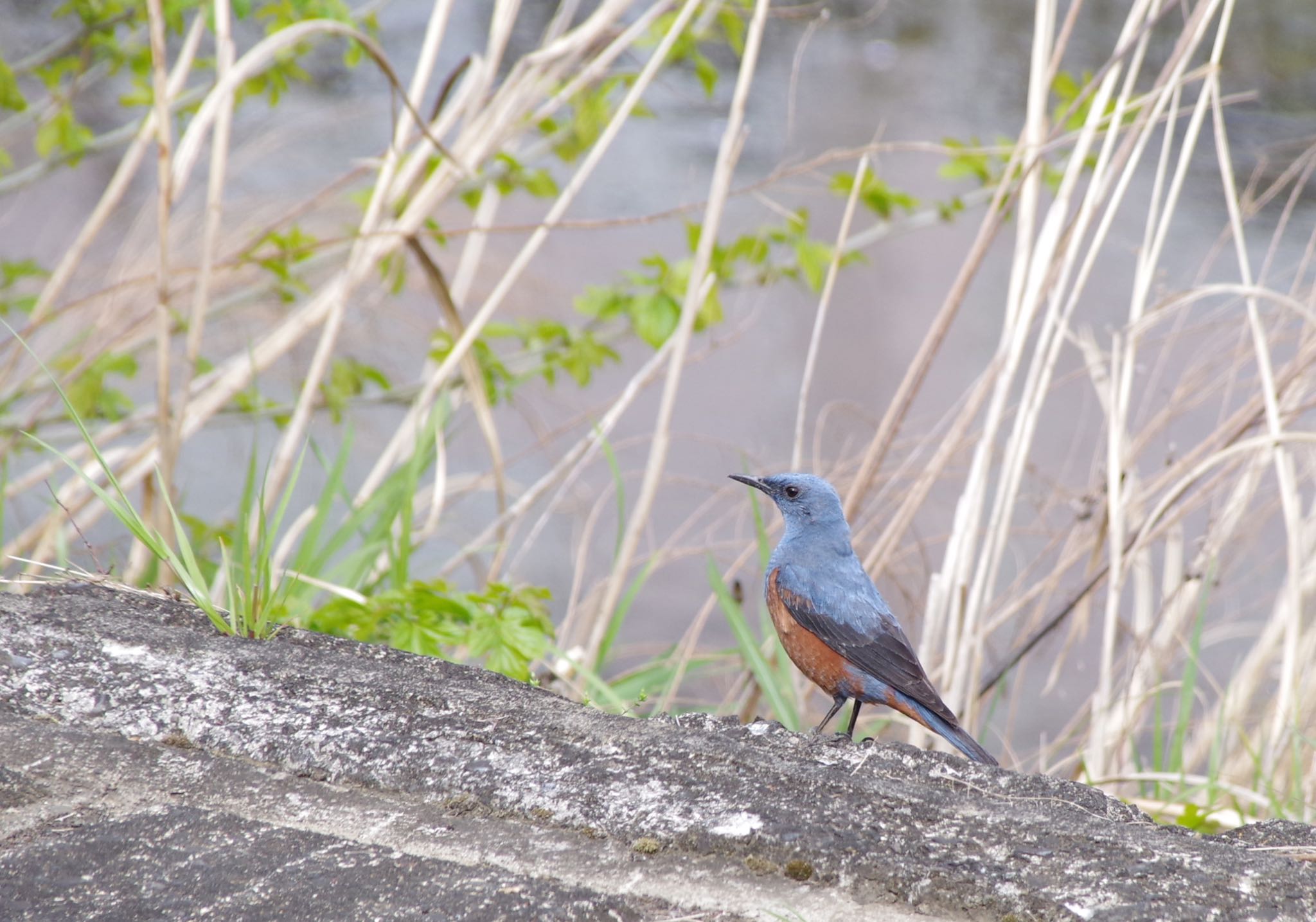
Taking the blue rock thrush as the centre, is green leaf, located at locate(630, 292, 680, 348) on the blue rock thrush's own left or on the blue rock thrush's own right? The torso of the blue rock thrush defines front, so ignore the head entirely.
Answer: on the blue rock thrush's own right

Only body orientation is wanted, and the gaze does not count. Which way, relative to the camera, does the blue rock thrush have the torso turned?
to the viewer's left

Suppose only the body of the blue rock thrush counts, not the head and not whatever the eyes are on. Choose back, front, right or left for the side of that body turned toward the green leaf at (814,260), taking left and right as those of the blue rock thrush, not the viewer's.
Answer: right

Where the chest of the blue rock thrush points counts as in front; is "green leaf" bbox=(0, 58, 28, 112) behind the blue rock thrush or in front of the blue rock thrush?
in front

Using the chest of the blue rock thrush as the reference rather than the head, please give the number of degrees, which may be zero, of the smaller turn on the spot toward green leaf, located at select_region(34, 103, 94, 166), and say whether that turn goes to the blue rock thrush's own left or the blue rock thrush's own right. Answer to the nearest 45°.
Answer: approximately 45° to the blue rock thrush's own right

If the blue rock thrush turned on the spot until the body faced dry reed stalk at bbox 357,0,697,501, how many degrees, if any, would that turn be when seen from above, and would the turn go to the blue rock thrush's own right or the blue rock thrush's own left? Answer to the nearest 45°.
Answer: approximately 45° to the blue rock thrush's own right

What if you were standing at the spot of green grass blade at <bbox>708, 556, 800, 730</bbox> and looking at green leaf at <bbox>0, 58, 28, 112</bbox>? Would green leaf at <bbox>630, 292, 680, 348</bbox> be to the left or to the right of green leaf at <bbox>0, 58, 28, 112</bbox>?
right

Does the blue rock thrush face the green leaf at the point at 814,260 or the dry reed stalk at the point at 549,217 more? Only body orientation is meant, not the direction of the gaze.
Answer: the dry reed stalk
